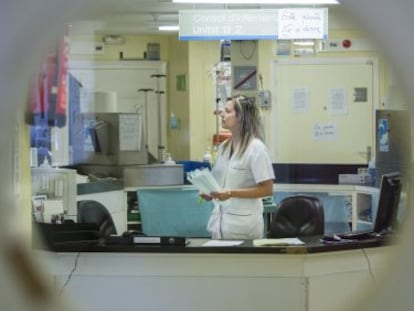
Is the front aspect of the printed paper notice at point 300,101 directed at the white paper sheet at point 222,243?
yes

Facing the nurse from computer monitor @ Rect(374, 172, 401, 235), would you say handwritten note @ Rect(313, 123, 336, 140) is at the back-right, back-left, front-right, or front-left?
front-right

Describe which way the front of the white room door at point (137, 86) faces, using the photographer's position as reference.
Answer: facing the viewer

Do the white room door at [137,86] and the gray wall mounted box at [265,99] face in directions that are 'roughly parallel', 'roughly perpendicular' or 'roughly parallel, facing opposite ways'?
roughly parallel

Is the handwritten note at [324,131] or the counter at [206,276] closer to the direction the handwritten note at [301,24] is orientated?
the counter

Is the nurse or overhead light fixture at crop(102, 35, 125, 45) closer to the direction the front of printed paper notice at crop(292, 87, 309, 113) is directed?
the nurse

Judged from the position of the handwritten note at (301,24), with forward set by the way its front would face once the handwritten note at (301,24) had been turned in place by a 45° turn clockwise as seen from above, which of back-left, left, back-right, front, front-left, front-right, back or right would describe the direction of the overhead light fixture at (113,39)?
right

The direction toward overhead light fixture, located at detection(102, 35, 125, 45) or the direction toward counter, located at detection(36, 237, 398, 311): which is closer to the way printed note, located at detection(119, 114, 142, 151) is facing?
the counter

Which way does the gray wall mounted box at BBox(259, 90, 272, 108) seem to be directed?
toward the camera

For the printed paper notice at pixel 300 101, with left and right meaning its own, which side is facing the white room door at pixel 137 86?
right

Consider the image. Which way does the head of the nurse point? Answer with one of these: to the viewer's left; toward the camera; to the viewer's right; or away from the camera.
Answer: to the viewer's left

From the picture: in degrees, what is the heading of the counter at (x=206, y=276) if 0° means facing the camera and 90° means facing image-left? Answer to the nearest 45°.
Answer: approximately 0°

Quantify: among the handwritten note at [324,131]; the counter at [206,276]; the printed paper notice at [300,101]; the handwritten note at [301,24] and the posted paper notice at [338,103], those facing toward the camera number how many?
5

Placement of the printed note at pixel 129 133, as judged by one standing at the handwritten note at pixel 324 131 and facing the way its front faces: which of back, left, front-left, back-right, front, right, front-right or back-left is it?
front-right

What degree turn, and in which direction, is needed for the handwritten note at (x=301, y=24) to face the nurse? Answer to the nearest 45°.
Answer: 0° — it already faces them

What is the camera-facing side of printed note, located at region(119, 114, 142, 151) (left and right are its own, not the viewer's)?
front

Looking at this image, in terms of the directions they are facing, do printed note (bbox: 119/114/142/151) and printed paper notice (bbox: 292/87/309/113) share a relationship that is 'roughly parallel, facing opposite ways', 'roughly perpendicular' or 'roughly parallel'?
roughly parallel

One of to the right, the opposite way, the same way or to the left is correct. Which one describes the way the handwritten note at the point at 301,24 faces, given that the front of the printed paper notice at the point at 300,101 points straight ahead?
the same way

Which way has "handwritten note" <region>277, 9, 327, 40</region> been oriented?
toward the camera
